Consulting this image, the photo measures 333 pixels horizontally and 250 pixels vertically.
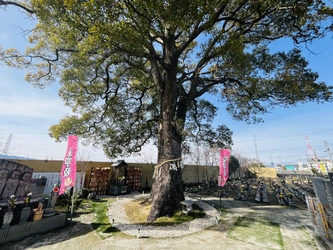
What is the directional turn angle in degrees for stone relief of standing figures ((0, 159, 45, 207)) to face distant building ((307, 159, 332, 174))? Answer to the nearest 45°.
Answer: approximately 45° to its left

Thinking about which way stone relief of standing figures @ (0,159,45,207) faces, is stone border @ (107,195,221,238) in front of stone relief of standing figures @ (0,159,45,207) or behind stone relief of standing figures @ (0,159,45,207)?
in front

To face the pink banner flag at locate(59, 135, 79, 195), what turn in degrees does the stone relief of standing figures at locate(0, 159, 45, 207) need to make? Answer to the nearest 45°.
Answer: approximately 45° to its left

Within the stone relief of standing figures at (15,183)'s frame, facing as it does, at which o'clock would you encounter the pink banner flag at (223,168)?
The pink banner flag is roughly at 11 o'clock from the stone relief of standing figures.

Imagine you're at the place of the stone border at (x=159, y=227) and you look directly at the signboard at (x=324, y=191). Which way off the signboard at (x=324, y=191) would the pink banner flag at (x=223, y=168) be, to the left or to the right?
left

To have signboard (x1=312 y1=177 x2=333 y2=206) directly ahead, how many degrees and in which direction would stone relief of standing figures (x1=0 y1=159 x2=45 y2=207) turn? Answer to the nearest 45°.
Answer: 0° — it already faces it

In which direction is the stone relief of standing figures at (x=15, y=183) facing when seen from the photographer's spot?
facing the viewer and to the right of the viewer
